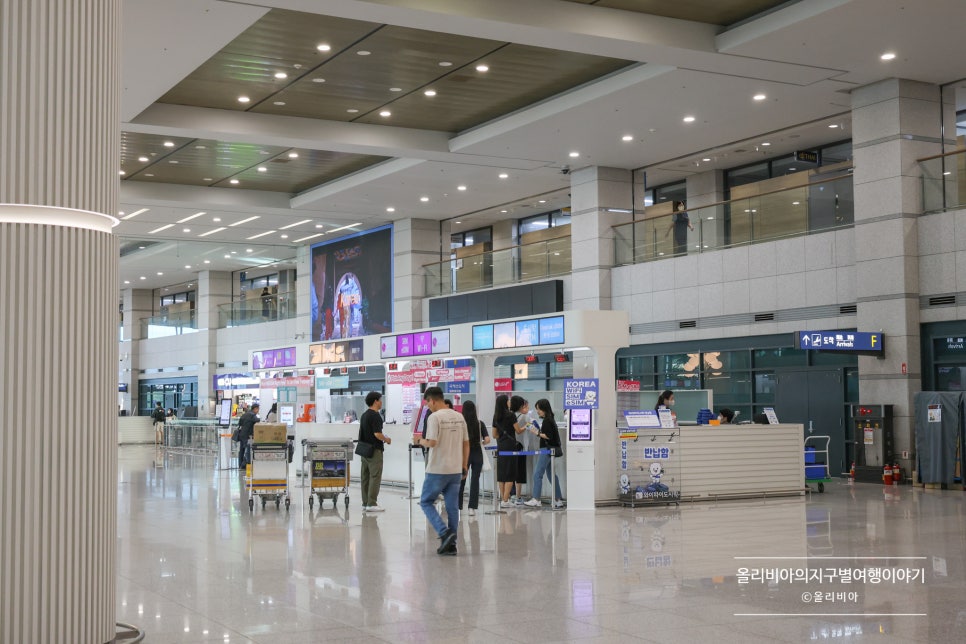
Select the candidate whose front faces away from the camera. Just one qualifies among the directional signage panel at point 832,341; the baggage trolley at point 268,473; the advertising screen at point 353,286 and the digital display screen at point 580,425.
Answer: the baggage trolley

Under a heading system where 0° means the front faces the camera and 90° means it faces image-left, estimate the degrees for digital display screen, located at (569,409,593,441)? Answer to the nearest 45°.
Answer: approximately 0°

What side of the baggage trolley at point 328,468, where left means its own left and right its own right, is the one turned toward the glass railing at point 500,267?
front

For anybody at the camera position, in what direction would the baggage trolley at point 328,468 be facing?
facing away from the viewer

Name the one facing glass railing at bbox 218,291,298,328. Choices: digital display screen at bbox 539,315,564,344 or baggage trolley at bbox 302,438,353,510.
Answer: the baggage trolley

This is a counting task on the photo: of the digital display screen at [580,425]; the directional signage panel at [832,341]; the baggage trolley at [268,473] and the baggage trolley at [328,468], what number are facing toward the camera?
2

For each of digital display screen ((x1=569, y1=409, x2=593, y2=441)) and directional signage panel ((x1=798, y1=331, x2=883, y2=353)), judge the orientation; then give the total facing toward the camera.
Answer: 2

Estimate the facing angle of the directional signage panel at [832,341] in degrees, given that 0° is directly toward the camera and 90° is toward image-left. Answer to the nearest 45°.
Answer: approximately 0°

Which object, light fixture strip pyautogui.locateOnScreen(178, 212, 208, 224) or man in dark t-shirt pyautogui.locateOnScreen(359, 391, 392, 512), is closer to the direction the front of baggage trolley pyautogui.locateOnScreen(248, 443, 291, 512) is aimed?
the light fixture strip
